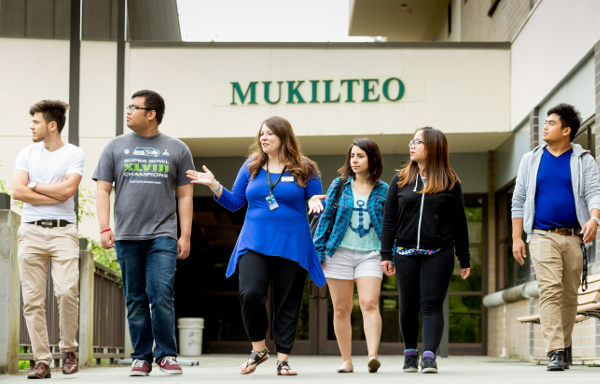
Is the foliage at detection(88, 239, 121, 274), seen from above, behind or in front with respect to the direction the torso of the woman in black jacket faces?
behind

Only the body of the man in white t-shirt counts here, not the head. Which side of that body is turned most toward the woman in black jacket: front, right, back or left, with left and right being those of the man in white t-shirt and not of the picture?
left

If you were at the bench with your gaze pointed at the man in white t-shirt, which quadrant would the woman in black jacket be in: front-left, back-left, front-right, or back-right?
front-left

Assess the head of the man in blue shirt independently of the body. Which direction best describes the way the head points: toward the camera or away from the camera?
toward the camera

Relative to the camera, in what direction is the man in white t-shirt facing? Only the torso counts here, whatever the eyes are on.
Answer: toward the camera

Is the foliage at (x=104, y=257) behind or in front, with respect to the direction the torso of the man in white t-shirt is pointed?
behind

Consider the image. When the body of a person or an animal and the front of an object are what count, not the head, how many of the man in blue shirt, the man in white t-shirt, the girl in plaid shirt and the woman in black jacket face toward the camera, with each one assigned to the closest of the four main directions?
4

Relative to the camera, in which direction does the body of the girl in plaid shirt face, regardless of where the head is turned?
toward the camera

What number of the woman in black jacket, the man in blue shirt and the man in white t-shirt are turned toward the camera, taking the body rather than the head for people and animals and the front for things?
3

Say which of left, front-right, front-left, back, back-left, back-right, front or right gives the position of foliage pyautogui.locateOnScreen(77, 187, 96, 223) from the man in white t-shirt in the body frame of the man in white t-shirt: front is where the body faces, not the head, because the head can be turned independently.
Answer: back

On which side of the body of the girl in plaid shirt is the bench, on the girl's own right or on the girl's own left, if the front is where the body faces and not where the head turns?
on the girl's own left

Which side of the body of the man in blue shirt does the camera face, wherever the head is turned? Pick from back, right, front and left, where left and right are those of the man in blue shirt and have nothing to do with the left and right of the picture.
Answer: front

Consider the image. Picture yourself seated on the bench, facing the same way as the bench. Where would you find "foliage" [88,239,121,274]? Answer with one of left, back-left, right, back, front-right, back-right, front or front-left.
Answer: right
